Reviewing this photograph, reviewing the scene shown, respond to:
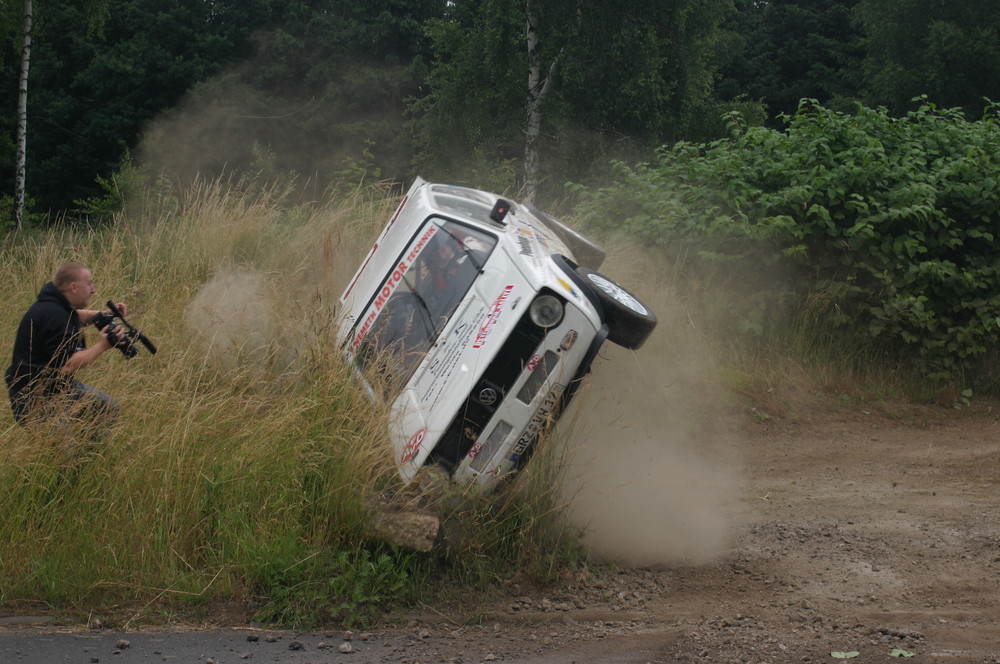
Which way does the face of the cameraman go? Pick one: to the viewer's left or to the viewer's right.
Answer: to the viewer's right

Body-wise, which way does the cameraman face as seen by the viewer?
to the viewer's right

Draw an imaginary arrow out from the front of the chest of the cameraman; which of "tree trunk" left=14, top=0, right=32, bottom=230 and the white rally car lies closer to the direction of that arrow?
the white rally car

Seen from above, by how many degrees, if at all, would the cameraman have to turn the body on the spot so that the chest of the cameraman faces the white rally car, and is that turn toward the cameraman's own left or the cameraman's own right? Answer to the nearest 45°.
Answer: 0° — they already face it

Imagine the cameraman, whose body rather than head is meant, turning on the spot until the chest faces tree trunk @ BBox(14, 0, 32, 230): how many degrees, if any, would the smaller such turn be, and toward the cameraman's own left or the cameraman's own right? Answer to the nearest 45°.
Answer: approximately 90° to the cameraman's own left
